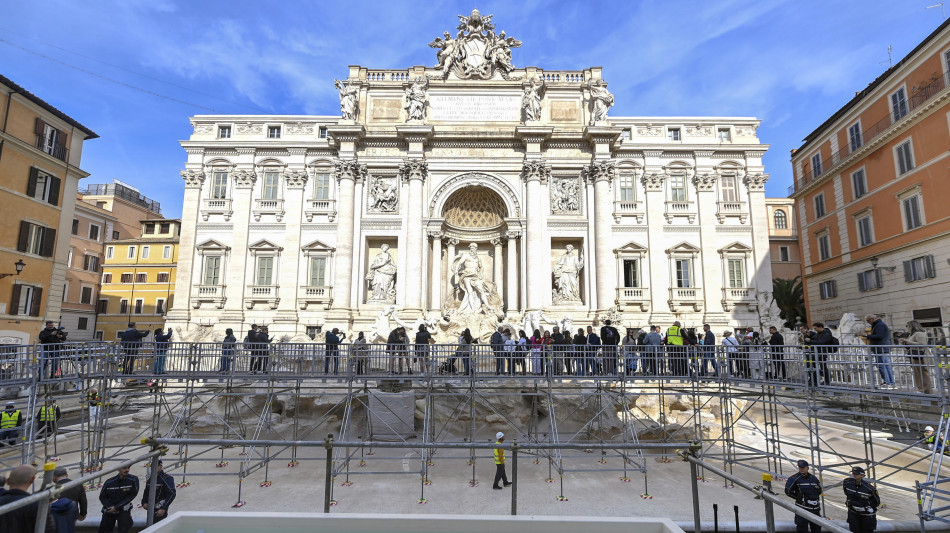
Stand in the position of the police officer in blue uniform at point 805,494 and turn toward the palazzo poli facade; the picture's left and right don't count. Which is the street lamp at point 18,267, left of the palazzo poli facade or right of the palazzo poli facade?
left

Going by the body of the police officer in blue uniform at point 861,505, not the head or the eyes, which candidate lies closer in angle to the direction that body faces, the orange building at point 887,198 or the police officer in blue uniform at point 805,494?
the police officer in blue uniform

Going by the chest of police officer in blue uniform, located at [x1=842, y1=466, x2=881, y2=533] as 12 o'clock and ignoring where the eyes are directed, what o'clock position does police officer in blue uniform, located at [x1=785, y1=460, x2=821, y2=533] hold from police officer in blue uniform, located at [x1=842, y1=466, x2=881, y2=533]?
police officer in blue uniform, located at [x1=785, y1=460, x2=821, y2=533] is roughly at 3 o'clock from police officer in blue uniform, located at [x1=842, y1=466, x2=881, y2=533].

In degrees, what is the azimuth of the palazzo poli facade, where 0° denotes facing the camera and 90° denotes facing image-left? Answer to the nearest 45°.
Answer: approximately 0°

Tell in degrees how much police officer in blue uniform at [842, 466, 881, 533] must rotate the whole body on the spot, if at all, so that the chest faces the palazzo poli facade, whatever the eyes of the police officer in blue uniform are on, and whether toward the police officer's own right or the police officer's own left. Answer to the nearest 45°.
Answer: approximately 135° to the police officer's own right

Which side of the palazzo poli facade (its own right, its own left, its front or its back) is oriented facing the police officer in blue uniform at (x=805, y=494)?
front

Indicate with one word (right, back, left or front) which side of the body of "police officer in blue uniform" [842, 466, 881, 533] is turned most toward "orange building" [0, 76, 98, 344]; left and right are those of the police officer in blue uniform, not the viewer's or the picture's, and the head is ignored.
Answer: right

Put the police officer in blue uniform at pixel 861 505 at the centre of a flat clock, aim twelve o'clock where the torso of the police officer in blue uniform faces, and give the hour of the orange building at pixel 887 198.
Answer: The orange building is roughly at 6 o'clock from the police officer in blue uniform.

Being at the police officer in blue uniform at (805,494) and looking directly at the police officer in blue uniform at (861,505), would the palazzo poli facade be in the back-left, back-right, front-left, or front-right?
back-left

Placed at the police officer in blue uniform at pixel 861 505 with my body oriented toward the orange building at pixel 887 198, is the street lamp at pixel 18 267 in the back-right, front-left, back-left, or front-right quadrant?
back-left

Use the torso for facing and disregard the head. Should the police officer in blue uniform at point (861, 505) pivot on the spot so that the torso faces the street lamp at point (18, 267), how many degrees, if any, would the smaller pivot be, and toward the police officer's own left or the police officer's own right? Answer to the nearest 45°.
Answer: approximately 90° to the police officer's own right

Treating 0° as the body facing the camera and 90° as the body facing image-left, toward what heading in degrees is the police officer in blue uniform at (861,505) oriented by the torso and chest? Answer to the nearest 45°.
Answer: approximately 0°

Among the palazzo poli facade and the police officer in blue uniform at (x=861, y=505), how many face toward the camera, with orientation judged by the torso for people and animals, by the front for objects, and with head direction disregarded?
2
